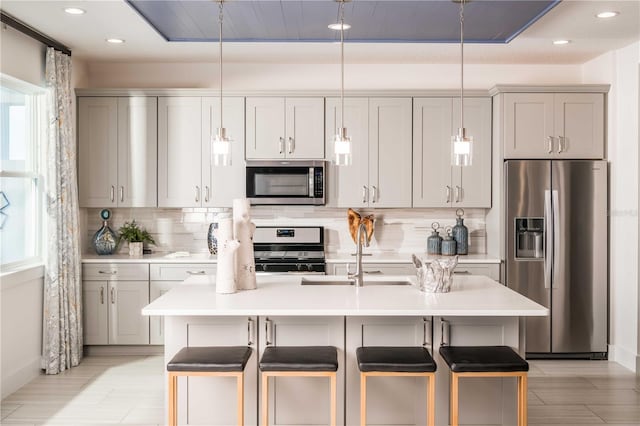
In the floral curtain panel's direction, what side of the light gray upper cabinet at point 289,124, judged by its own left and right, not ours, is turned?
right

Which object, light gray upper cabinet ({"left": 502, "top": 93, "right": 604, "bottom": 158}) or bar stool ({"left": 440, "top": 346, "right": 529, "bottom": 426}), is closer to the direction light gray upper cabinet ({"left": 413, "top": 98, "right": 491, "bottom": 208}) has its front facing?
the bar stool

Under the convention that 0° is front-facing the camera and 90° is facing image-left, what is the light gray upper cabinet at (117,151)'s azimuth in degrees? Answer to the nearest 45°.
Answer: approximately 0°

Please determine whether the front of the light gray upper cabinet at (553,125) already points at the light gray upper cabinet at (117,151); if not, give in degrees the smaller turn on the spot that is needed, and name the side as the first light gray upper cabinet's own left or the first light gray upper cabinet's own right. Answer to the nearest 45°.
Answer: approximately 90° to the first light gray upper cabinet's own right

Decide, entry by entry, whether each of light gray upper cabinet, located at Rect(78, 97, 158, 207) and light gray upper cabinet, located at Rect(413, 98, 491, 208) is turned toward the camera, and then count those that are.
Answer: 2

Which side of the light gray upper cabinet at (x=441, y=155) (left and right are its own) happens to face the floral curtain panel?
right

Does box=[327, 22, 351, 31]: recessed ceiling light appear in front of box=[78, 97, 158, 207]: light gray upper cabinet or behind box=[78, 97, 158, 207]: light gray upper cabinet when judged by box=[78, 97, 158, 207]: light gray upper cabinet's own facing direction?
in front

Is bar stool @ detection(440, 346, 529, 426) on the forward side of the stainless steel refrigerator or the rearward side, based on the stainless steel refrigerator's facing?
on the forward side

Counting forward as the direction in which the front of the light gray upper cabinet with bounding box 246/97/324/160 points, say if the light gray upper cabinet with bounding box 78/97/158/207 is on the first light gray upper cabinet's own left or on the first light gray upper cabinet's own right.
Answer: on the first light gray upper cabinet's own right

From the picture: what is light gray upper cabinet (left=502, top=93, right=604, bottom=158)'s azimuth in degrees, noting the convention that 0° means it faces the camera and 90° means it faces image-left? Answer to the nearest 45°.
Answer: approximately 0°

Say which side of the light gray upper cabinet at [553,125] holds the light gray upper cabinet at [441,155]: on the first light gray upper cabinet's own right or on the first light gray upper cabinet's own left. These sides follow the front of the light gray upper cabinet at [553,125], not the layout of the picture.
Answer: on the first light gray upper cabinet's own right

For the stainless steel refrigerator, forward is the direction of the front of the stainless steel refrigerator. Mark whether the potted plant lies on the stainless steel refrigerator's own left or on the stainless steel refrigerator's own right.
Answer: on the stainless steel refrigerator's own right
